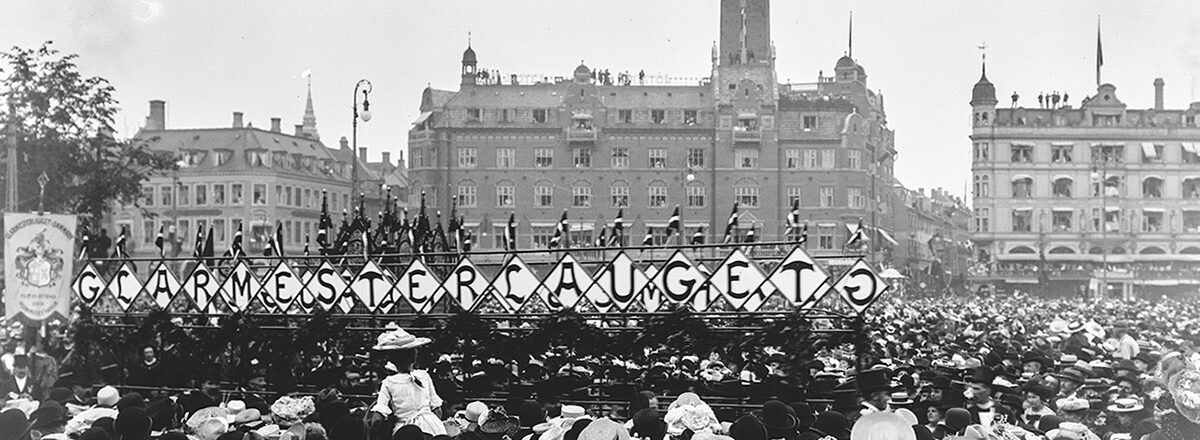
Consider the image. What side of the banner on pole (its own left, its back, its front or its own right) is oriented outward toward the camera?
front

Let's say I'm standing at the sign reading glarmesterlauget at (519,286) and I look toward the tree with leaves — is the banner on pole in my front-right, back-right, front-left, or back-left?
front-left

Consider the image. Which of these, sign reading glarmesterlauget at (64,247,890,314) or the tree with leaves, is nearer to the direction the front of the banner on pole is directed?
the sign reading glarmesterlauget

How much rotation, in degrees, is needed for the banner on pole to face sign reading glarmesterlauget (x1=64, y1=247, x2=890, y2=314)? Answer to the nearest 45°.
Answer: approximately 45° to its left

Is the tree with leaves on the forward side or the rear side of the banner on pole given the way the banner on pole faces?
on the rear side
